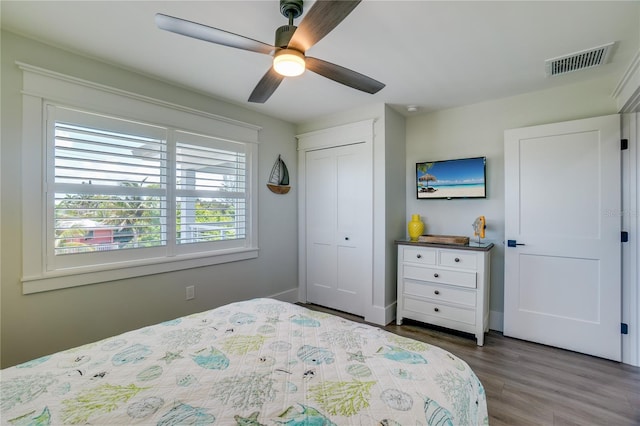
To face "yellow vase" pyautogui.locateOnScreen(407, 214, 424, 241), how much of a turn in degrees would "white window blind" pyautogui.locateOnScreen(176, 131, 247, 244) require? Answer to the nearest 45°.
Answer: approximately 45° to its left

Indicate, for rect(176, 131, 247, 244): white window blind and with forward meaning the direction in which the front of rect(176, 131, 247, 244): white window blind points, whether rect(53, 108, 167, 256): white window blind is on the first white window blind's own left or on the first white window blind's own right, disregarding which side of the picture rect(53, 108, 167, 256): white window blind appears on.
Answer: on the first white window blind's own right

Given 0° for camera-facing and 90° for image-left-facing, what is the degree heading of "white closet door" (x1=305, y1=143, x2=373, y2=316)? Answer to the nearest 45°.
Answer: approximately 45°

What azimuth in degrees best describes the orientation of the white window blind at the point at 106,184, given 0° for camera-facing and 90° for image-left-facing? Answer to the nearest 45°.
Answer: approximately 315°

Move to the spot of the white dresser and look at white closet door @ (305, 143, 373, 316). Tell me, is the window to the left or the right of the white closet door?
left

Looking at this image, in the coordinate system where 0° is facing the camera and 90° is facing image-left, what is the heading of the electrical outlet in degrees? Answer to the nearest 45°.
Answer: approximately 315°
